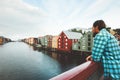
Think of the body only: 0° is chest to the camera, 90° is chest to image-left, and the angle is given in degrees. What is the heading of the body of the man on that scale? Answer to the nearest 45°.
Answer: approximately 135°
